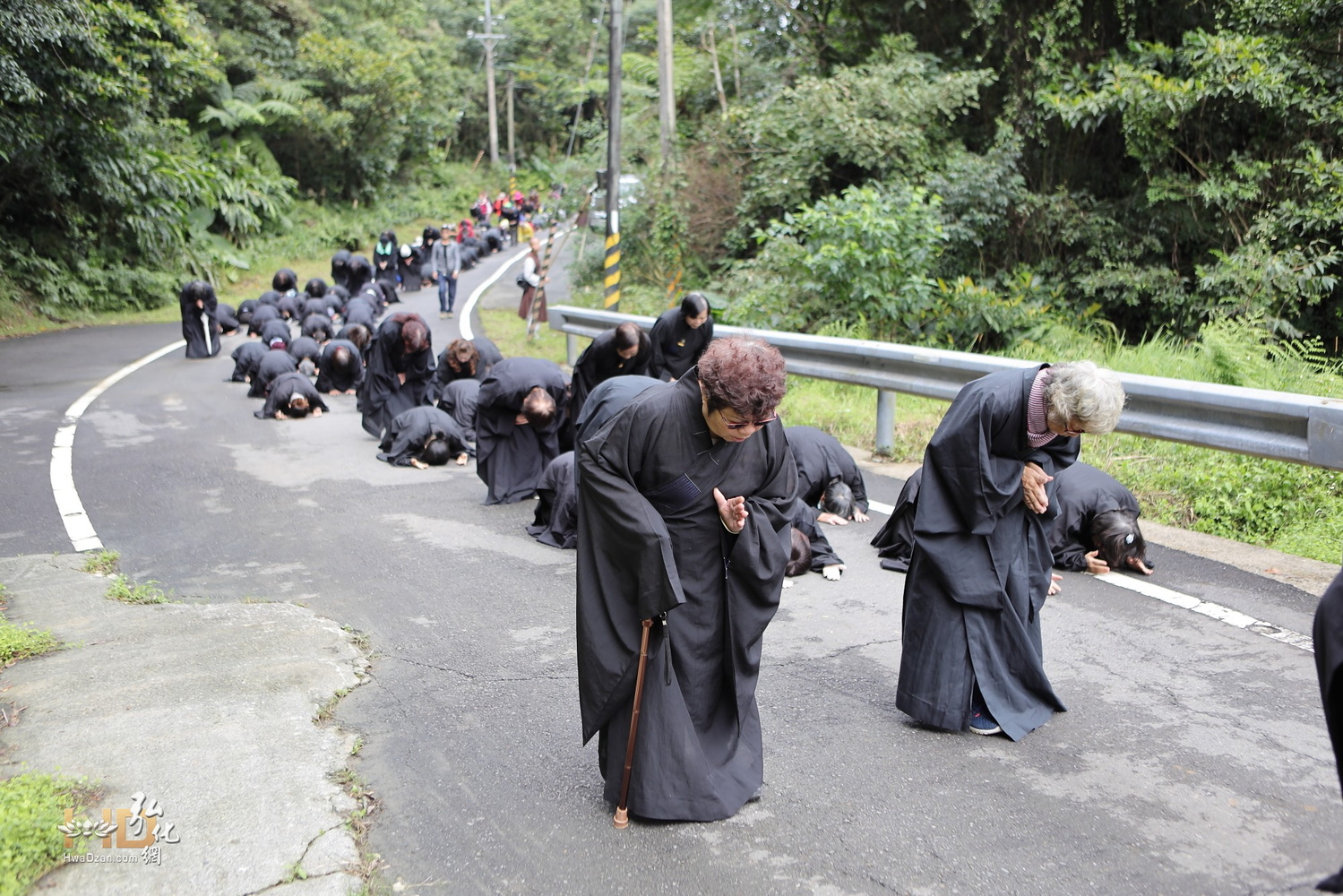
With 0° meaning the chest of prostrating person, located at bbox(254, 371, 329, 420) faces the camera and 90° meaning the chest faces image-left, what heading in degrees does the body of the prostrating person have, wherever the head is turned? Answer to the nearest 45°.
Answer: approximately 0°

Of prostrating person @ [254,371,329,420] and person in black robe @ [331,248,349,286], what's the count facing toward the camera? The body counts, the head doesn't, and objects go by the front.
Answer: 2

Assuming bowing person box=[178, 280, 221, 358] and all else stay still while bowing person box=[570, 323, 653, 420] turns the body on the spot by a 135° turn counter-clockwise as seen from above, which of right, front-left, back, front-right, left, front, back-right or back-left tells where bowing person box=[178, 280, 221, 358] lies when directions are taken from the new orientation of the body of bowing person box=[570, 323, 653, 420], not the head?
front-left

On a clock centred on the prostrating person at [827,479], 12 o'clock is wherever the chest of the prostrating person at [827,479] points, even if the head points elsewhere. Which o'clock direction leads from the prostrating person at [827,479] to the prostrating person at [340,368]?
the prostrating person at [340,368] is roughly at 6 o'clock from the prostrating person at [827,479].

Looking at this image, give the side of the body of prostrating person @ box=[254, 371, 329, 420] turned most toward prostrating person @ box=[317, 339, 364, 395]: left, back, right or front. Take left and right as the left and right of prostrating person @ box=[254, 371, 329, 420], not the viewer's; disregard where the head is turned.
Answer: back

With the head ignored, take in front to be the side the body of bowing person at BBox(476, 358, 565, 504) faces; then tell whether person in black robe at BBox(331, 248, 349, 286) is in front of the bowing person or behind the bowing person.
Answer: behind

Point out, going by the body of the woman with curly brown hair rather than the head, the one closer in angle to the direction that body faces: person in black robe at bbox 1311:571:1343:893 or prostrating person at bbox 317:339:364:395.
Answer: the person in black robe

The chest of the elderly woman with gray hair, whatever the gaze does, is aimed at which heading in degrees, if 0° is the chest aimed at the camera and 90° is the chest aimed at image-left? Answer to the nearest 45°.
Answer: approximately 315°

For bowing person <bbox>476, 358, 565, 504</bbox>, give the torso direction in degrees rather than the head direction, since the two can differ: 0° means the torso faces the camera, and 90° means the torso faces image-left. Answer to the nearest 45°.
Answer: approximately 315°

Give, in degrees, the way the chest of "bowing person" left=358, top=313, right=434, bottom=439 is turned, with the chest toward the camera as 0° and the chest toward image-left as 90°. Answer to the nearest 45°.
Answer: approximately 315°

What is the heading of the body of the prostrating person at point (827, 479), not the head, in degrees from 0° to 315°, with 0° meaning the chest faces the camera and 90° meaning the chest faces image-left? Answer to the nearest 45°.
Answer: approximately 315°

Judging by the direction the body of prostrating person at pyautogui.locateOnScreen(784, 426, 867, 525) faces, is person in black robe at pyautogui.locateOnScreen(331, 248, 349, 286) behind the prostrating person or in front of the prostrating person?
behind
